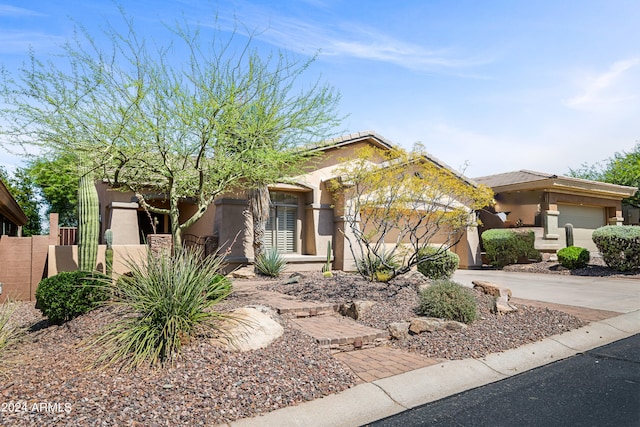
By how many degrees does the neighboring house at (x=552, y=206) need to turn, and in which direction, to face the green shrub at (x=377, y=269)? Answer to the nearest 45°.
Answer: approximately 45° to its right

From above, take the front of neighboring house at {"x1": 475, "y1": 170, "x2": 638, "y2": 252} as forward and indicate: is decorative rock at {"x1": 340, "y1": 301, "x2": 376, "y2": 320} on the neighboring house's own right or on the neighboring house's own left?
on the neighboring house's own right

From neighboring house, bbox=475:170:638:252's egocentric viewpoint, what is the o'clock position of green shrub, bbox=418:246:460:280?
The green shrub is roughly at 2 o'clock from the neighboring house.

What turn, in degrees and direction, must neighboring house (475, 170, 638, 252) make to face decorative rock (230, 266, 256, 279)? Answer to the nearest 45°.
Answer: approximately 90° to its right

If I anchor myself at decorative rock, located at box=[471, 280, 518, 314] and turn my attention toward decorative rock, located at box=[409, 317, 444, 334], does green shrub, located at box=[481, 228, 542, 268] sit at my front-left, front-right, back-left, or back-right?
back-right

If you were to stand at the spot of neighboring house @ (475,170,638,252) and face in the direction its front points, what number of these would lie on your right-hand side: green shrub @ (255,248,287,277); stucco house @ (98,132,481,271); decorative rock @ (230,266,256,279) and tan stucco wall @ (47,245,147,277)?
4

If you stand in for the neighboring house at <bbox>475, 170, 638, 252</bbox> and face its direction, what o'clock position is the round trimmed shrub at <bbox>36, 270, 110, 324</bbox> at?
The round trimmed shrub is roughly at 2 o'clock from the neighboring house.

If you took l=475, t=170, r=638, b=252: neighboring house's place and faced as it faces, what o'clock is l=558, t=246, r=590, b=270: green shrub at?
The green shrub is roughly at 1 o'clock from the neighboring house.

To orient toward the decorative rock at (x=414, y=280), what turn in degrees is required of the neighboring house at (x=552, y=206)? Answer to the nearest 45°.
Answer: approximately 45° to its right

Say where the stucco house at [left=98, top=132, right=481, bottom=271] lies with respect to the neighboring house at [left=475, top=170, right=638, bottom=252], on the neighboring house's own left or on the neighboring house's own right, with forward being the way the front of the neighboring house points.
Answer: on the neighboring house's own right

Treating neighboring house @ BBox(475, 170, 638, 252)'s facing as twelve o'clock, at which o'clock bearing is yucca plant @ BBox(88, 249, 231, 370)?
The yucca plant is roughly at 2 o'clock from the neighboring house.

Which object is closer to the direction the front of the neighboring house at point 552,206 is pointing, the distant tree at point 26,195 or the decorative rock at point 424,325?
the decorative rock

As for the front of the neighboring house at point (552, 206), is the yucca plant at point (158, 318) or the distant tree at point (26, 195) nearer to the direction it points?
the yucca plant

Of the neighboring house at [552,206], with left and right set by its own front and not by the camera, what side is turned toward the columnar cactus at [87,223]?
right

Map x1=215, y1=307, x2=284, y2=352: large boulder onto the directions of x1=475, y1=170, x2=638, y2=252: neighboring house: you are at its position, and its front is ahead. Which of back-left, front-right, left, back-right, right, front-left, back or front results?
front-right
